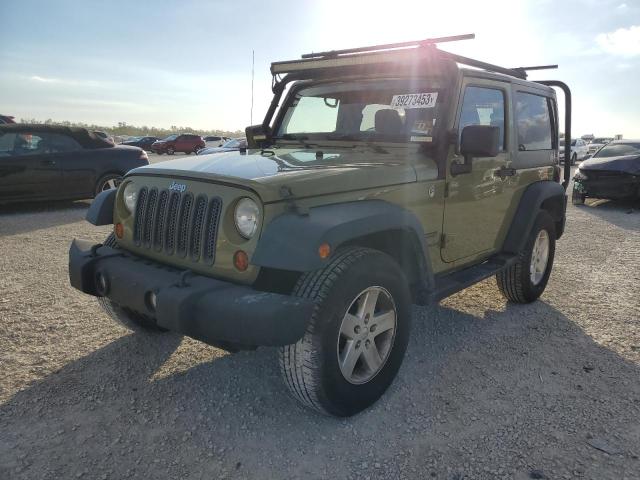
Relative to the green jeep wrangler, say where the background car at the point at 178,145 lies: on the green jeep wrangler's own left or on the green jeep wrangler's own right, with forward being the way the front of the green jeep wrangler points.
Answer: on the green jeep wrangler's own right

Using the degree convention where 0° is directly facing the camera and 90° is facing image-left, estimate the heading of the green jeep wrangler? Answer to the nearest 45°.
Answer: approximately 45°

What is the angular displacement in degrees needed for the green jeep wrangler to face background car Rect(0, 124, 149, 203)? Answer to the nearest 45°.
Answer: approximately 90° to its right

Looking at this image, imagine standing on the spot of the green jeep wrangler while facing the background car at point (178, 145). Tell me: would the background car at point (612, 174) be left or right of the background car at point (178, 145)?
right

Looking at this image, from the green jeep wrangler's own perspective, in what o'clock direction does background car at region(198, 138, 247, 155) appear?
The background car is roughly at 4 o'clock from the green jeep wrangler.

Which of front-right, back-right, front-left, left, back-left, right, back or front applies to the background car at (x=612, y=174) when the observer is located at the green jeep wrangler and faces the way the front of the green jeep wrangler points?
back
